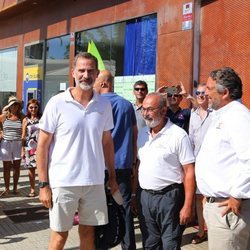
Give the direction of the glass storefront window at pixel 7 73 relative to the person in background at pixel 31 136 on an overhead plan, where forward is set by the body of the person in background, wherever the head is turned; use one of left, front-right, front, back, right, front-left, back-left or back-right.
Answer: back

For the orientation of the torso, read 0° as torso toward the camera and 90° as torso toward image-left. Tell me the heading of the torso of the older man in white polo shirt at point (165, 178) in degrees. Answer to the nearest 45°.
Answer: approximately 45°

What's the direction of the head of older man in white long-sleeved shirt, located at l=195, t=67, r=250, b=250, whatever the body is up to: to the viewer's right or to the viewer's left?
to the viewer's left

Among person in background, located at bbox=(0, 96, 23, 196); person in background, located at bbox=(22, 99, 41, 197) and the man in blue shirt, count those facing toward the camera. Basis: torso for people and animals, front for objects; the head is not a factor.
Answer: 2

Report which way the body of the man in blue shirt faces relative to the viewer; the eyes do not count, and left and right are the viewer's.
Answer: facing away from the viewer and to the left of the viewer

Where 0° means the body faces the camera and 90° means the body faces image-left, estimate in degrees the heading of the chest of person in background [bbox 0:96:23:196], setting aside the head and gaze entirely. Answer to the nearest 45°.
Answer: approximately 0°
